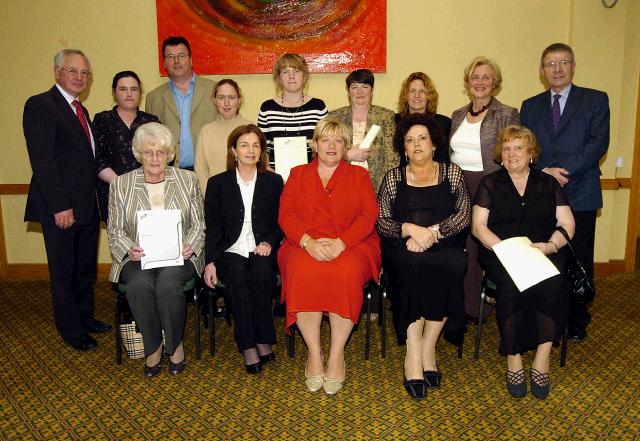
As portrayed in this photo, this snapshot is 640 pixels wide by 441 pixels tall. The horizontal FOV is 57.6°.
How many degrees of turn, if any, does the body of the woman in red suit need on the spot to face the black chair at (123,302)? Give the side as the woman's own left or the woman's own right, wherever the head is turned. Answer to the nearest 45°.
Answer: approximately 90° to the woman's own right

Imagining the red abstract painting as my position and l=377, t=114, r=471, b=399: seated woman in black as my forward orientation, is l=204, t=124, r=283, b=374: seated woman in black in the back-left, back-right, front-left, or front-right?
front-right

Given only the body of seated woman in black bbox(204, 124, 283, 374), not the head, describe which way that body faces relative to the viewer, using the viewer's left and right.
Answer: facing the viewer

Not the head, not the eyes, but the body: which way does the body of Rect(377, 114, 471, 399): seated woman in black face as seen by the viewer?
toward the camera

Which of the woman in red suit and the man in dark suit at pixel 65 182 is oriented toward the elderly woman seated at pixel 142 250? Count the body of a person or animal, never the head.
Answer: the man in dark suit

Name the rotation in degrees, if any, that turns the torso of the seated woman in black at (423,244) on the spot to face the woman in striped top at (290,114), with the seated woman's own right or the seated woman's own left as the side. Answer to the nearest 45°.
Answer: approximately 135° to the seated woman's own right

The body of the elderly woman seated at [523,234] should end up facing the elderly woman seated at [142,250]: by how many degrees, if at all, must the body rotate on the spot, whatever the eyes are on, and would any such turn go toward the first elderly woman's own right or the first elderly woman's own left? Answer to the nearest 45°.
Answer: approximately 90° to the first elderly woman's own right

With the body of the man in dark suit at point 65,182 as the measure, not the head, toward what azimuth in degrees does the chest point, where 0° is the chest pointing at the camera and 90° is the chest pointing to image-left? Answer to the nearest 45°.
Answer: approximately 315°

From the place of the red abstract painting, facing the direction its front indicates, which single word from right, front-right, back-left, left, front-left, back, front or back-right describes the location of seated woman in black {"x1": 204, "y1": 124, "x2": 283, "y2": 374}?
front

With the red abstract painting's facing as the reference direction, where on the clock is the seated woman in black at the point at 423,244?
The seated woman in black is roughly at 11 o'clock from the red abstract painting.

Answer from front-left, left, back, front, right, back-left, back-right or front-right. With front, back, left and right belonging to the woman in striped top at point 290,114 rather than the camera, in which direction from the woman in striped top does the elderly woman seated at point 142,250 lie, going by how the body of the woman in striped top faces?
front-right

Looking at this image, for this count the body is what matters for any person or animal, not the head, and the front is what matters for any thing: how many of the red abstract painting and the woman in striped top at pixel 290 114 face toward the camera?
2

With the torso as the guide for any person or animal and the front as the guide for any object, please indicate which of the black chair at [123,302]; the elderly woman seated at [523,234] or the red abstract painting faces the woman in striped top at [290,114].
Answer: the red abstract painting
